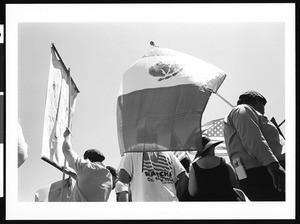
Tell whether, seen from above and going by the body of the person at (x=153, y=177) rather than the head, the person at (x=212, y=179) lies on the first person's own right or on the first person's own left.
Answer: on the first person's own right

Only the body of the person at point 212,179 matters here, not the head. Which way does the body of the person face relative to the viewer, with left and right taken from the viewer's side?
facing away from the viewer

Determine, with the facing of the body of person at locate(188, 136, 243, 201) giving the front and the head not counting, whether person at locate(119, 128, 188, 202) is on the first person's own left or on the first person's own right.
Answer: on the first person's own left

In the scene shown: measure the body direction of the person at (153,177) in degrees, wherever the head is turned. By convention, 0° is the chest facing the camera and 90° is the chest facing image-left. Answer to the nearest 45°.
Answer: approximately 180°

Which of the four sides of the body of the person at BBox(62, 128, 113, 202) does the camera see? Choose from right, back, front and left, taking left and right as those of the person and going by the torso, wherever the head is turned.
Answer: back

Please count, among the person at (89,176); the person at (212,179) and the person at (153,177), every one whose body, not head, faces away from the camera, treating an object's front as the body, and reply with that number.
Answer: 3

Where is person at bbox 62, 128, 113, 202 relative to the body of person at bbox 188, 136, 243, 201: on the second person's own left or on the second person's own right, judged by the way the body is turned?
on the second person's own left

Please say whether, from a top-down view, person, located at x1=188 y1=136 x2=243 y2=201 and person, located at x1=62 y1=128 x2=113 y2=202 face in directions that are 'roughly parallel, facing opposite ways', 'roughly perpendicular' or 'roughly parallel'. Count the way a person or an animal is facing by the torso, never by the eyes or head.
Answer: roughly parallel

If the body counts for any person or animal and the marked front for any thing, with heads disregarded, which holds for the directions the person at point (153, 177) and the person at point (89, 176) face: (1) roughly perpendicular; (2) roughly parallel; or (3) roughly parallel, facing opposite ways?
roughly parallel
